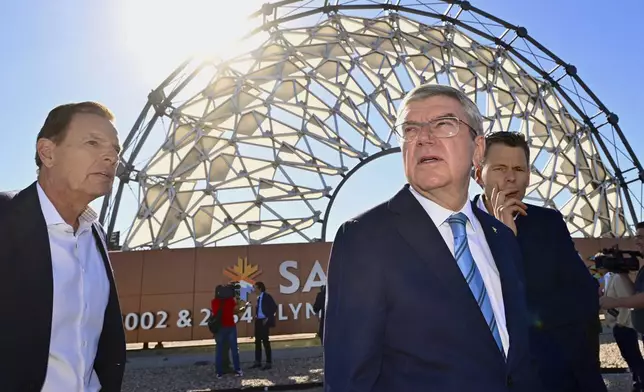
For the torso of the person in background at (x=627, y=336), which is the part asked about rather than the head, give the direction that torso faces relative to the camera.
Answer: to the viewer's left

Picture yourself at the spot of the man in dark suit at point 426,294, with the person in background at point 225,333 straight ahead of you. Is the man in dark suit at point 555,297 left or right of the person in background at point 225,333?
right

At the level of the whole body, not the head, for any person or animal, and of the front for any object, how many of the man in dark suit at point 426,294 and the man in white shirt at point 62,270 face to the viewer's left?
0

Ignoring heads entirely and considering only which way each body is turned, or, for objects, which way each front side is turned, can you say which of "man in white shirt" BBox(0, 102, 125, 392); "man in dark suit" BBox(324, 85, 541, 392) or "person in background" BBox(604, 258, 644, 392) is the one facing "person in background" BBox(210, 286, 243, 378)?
"person in background" BBox(604, 258, 644, 392)

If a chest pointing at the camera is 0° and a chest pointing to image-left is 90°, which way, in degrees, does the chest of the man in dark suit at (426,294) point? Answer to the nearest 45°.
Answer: approximately 315°

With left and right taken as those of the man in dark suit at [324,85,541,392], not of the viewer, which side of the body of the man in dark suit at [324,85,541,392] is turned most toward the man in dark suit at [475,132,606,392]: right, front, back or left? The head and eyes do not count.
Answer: left

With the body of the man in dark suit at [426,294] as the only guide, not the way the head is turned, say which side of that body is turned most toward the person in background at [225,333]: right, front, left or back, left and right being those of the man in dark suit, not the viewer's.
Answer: back

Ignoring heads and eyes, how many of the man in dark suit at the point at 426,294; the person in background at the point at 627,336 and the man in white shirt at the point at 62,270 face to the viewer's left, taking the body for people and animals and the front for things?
1

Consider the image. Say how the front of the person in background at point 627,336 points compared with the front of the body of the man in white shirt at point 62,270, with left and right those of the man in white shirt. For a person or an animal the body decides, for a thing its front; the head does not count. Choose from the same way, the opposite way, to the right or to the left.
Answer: the opposite way

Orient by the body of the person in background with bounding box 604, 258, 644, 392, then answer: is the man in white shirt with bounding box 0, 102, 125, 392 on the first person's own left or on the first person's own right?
on the first person's own left

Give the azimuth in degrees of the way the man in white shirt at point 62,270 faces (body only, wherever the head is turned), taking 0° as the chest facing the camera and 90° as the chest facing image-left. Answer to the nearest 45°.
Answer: approximately 315°

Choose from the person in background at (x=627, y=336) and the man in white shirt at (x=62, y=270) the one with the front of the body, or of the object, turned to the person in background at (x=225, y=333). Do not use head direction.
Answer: the person in background at (x=627, y=336)

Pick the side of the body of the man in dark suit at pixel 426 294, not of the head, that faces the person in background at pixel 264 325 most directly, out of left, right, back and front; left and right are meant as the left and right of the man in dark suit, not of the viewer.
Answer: back

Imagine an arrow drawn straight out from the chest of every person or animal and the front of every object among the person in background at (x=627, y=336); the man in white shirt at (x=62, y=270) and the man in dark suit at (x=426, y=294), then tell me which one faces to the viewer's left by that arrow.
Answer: the person in background

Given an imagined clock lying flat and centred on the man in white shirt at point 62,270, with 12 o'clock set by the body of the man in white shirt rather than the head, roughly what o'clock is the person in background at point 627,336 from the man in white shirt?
The person in background is roughly at 10 o'clock from the man in white shirt.

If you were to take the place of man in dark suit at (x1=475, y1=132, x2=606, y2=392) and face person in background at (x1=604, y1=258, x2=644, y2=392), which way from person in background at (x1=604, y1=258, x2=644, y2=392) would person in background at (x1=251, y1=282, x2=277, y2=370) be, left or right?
left

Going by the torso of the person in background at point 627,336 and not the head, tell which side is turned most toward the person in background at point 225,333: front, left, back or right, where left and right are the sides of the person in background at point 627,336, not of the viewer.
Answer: front
